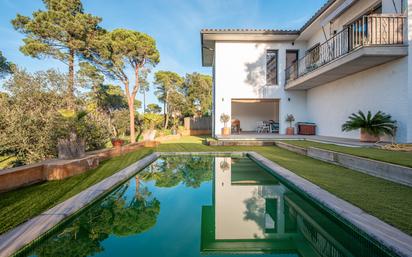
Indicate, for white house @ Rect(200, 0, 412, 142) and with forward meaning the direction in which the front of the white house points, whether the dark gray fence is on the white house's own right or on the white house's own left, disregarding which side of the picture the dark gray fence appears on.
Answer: on the white house's own right

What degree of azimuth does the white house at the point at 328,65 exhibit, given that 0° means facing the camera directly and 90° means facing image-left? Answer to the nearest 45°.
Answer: approximately 45°

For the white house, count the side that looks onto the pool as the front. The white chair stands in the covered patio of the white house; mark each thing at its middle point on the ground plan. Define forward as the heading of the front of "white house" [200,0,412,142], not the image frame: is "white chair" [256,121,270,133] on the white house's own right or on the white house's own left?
on the white house's own right

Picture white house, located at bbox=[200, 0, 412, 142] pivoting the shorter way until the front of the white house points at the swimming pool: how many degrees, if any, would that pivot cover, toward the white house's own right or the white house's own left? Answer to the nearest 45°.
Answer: approximately 45° to the white house's own left

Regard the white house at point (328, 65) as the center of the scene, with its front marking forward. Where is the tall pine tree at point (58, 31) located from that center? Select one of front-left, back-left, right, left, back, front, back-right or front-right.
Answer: front-right

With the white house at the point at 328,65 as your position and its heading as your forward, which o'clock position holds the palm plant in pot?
The palm plant in pot is roughly at 10 o'clock from the white house.
